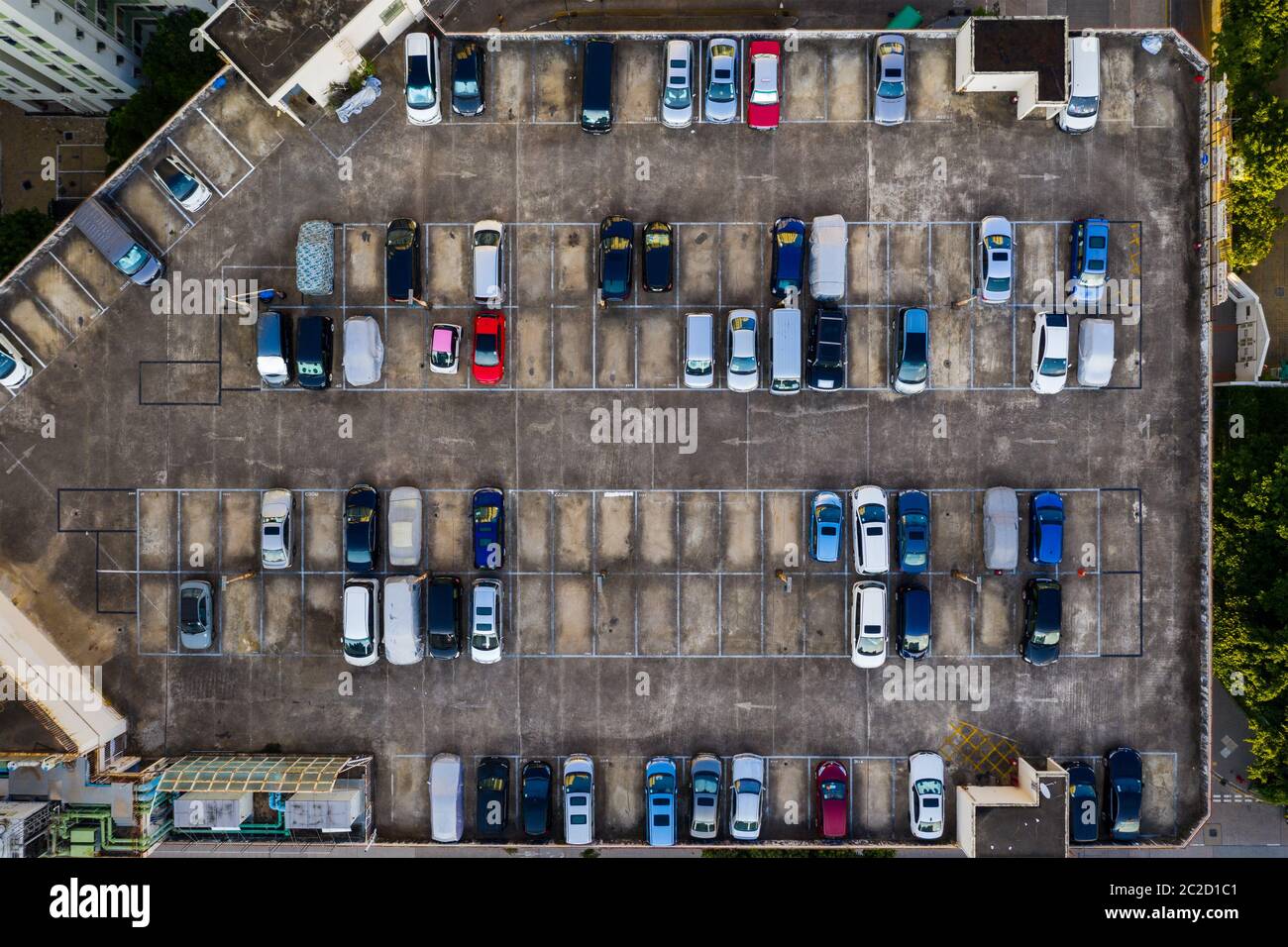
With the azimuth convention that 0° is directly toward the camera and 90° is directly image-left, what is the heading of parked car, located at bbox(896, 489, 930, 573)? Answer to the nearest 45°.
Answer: approximately 180°

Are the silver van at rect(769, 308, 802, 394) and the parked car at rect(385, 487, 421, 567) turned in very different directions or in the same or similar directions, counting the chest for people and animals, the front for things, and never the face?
very different directions

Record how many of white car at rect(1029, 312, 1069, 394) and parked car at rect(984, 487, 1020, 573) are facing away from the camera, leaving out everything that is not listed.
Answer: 1
